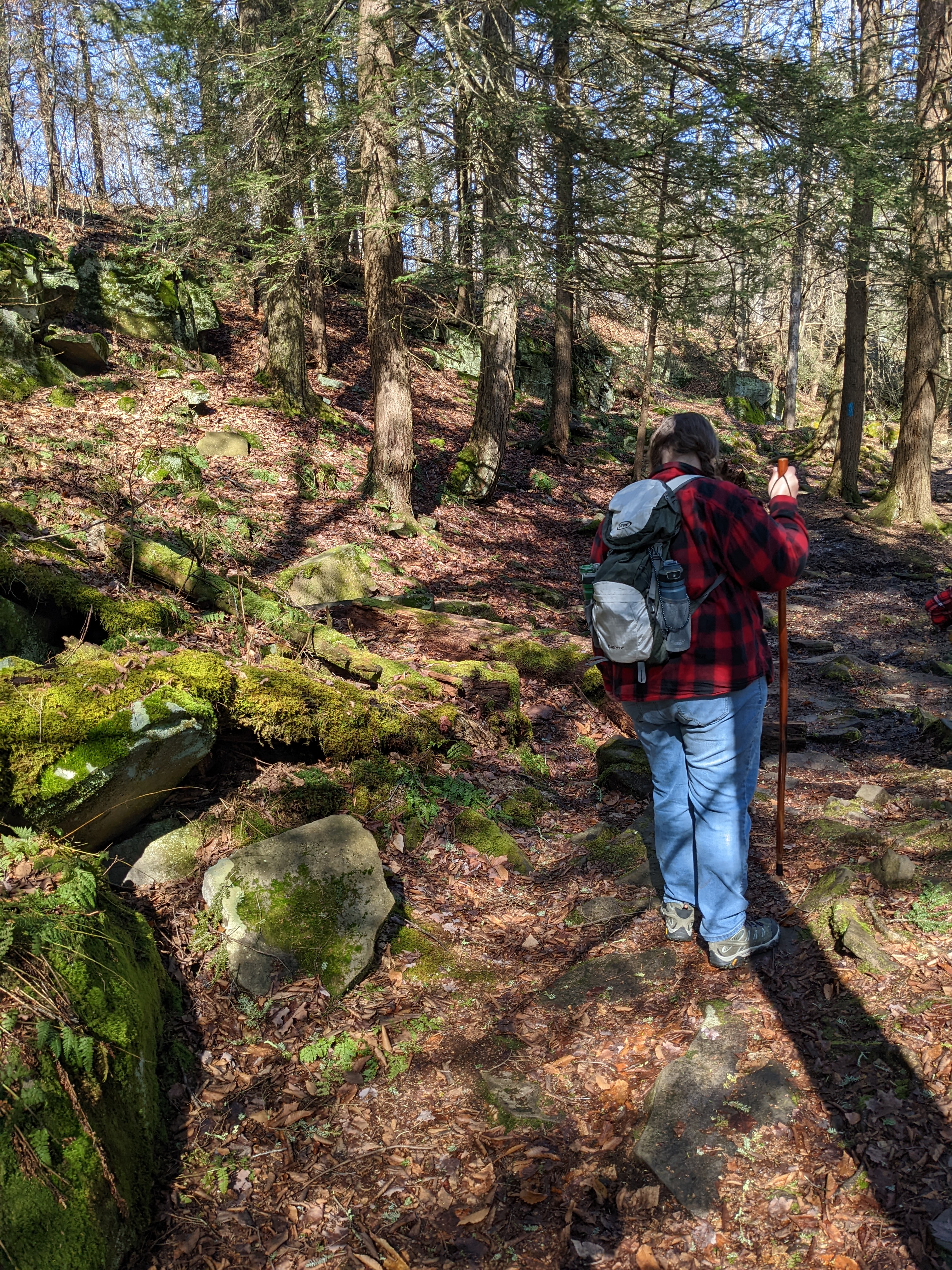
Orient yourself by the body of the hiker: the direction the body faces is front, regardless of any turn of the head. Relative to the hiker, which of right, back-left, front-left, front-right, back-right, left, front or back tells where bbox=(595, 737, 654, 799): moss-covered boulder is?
front-left

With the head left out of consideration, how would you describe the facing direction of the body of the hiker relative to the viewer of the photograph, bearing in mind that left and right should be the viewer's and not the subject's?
facing away from the viewer and to the right of the viewer

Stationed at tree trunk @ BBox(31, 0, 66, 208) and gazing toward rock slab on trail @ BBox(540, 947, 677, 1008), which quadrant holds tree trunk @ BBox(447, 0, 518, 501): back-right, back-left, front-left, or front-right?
front-left

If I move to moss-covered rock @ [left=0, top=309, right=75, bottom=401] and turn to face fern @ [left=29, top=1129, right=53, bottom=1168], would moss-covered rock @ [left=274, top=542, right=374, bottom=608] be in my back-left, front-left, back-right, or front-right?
front-left

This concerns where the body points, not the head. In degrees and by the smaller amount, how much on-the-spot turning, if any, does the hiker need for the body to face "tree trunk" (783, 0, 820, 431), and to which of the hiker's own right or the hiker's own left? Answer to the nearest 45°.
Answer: approximately 45° to the hiker's own left

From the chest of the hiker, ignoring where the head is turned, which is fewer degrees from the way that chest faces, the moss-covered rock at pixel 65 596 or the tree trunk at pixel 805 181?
the tree trunk

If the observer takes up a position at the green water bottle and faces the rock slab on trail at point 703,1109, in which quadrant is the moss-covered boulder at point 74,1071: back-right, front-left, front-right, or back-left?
front-right

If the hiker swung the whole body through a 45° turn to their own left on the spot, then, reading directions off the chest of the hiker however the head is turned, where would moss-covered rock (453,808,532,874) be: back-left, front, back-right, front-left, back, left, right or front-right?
front-left

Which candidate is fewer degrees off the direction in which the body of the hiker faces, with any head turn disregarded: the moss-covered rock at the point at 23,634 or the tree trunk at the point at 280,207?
the tree trunk

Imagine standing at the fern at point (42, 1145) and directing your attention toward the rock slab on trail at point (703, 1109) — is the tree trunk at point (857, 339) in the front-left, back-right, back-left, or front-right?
front-left
